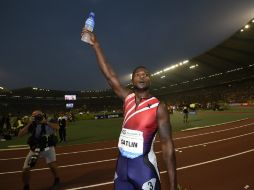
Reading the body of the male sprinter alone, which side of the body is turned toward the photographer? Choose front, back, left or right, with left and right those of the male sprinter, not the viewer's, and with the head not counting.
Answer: right

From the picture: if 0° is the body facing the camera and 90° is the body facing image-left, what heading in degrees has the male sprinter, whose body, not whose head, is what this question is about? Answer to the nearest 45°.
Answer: approximately 45°
